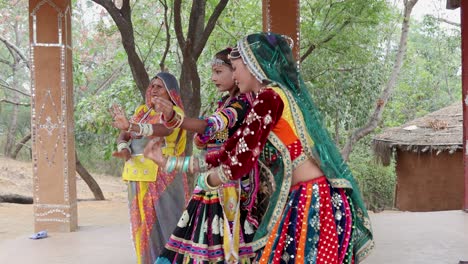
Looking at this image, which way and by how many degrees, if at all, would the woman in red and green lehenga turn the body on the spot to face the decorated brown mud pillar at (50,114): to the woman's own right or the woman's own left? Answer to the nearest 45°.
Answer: approximately 45° to the woman's own right

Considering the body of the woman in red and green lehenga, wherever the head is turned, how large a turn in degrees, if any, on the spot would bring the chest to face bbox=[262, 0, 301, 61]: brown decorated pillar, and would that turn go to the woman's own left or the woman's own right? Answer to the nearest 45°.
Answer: approximately 90° to the woman's own right

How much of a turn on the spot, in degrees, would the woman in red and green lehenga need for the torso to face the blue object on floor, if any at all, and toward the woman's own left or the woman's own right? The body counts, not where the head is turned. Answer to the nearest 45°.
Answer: approximately 45° to the woman's own right

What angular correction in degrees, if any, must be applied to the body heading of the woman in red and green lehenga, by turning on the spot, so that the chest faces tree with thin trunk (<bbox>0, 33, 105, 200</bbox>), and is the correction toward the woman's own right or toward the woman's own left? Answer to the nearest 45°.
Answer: approximately 45° to the woman's own right

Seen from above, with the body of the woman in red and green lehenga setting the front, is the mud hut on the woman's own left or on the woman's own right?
on the woman's own right

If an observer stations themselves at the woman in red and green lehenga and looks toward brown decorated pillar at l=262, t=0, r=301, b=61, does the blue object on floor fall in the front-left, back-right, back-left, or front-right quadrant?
front-left

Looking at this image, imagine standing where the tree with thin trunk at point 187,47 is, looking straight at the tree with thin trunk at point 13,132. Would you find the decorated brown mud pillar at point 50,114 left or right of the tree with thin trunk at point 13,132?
left

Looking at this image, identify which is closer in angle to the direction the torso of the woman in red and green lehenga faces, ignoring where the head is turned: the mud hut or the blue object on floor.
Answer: the blue object on floor

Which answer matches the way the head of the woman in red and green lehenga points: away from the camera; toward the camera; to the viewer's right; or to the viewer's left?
to the viewer's left

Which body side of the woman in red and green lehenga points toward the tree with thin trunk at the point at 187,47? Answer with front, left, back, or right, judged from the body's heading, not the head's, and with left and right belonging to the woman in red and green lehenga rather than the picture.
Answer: right

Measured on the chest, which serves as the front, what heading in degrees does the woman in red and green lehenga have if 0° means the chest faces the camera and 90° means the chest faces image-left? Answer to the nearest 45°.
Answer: approximately 90°

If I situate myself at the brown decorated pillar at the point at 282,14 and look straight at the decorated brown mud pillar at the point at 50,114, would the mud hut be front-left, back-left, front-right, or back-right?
back-right
